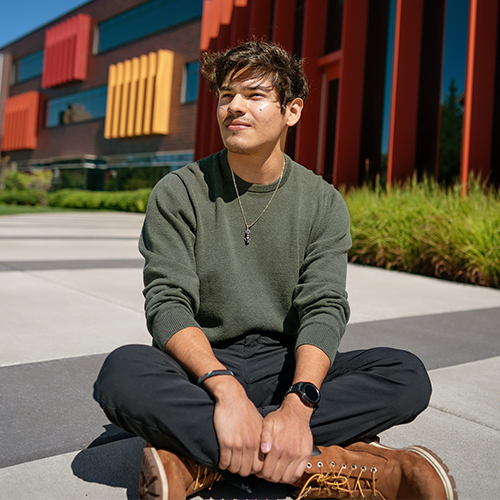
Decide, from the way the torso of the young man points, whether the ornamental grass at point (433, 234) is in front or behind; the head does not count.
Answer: behind

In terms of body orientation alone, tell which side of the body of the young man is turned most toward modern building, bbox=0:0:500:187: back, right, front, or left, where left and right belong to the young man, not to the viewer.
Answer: back

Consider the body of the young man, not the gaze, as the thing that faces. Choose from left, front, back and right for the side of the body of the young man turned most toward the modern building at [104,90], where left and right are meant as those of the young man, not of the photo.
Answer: back

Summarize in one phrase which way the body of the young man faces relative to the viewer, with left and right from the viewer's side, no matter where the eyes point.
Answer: facing the viewer

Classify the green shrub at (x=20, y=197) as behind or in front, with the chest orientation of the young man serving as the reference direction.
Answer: behind
